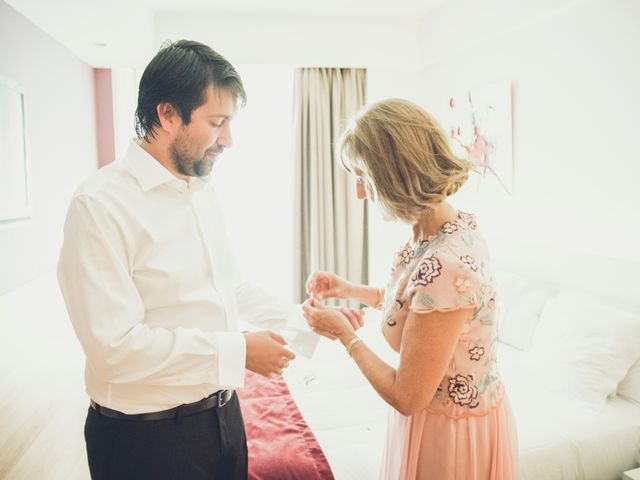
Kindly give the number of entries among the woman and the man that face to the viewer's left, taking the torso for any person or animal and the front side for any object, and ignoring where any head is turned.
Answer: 1

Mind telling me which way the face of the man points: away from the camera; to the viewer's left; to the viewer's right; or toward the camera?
to the viewer's right

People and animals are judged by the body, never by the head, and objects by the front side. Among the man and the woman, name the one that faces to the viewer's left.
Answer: the woman

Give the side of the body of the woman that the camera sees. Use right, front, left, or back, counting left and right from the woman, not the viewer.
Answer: left

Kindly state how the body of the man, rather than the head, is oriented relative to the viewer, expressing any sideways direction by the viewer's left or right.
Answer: facing the viewer and to the right of the viewer

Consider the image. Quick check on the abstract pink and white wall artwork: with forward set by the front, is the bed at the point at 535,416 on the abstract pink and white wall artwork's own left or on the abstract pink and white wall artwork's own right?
on the abstract pink and white wall artwork's own left

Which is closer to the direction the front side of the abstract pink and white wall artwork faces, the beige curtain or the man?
the man

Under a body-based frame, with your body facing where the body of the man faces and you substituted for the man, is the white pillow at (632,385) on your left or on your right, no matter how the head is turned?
on your left

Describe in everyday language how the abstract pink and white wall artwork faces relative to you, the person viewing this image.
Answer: facing the viewer and to the left of the viewer
